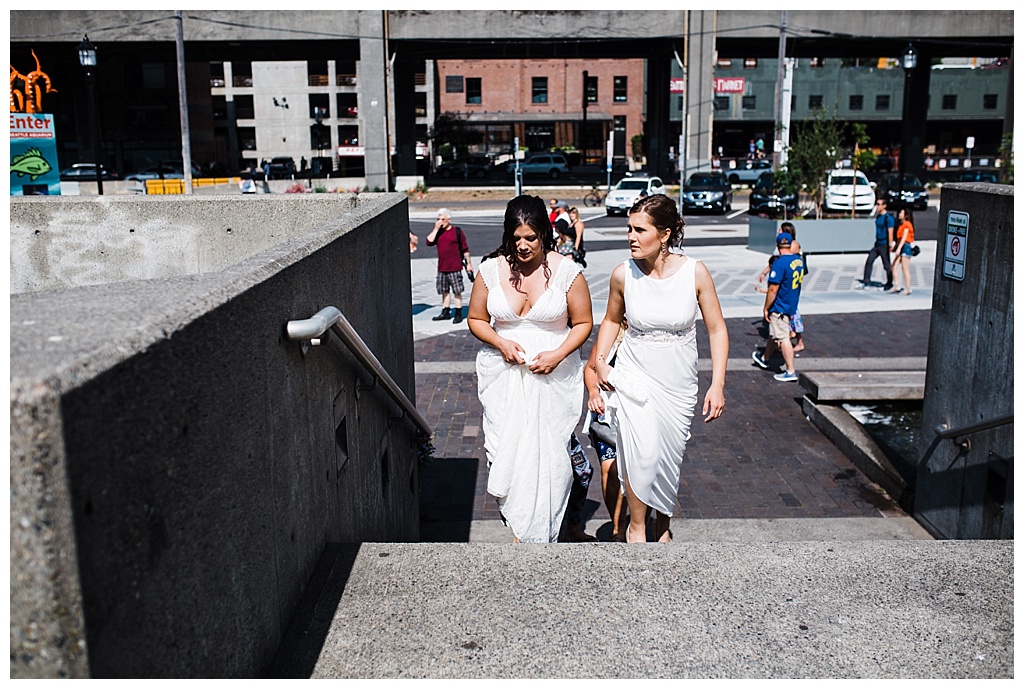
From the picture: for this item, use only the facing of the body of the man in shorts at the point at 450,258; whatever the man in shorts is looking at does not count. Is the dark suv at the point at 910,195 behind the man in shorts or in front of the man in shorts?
behind

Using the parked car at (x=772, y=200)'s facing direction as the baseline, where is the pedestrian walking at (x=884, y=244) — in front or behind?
in front

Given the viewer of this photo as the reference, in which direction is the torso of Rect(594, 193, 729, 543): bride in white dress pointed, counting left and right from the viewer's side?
facing the viewer

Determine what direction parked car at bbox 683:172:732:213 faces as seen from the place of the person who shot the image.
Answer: facing the viewer

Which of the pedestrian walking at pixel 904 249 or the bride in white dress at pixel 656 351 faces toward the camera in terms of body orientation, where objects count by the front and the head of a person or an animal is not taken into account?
the bride in white dress

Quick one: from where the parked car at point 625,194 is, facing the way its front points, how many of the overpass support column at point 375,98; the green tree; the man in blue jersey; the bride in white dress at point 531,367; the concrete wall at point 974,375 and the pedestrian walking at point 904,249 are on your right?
1

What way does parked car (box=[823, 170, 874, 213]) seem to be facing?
toward the camera

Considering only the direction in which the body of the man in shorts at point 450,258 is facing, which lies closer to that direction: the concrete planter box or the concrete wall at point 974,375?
the concrete wall

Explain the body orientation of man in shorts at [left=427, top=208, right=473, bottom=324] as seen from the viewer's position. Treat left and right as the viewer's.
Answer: facing the viewer and to the left of the viewer

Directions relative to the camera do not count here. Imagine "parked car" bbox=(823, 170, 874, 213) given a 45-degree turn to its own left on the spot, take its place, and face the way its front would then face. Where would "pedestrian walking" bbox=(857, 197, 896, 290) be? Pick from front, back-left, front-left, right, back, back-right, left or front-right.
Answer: front-right

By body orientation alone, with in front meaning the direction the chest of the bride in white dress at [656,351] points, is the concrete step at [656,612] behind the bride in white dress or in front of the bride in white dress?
in front

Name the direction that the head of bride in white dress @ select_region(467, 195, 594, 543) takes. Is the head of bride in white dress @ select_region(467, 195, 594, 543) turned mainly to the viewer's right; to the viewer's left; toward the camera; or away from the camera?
toward the camera

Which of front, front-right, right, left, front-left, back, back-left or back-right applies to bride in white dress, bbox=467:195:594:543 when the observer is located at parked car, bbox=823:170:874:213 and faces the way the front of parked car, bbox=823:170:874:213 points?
front
